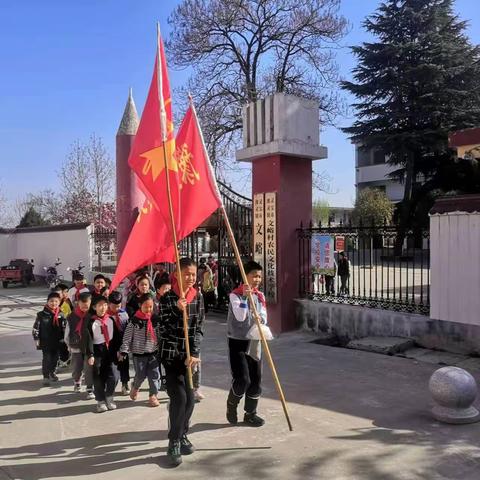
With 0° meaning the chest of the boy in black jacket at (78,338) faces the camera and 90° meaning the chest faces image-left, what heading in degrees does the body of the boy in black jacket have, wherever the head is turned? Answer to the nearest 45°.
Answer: approximately 315°

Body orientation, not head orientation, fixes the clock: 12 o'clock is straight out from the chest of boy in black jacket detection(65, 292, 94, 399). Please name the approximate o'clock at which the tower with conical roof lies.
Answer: The tower with conical roof is roughly at 6 o'clock from the boy in black jacket.

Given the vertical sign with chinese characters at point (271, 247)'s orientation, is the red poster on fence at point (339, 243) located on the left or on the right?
on its left

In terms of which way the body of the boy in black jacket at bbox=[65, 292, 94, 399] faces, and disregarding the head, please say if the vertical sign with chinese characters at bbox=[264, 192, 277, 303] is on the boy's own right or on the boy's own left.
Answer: on the boy's own left

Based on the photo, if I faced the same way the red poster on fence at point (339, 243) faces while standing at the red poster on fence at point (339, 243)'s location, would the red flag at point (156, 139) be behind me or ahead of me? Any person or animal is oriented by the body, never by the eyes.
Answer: ahead

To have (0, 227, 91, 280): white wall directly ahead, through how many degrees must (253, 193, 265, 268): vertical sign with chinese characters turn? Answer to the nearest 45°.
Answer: approximately 90° to its right

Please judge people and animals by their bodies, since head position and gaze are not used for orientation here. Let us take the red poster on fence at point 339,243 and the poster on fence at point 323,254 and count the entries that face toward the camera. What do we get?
2

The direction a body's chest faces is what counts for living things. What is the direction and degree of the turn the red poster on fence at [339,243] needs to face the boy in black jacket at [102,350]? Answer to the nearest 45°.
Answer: approximately 45° to its right

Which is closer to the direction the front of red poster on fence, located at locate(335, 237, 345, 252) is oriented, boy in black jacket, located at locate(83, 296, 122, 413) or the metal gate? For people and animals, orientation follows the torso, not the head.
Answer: the boy in black jacket

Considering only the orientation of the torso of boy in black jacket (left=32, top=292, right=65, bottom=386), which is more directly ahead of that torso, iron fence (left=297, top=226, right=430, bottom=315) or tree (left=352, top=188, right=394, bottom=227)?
the iron fence
